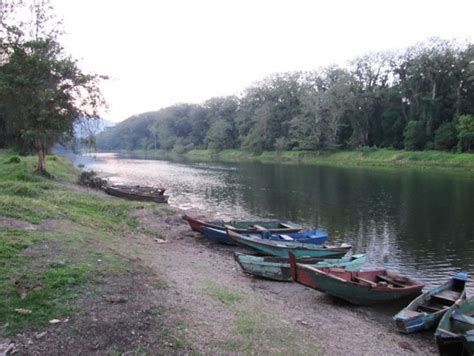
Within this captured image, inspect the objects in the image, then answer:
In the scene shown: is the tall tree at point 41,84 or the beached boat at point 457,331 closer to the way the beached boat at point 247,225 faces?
the tall tree

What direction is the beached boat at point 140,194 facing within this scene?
to the viewer's left

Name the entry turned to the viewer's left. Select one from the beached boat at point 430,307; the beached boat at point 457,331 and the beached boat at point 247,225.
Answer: the beached boat at point 247,225

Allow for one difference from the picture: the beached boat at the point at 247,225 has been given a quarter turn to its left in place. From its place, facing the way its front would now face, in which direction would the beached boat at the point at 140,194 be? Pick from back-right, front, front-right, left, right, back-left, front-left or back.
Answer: back-right

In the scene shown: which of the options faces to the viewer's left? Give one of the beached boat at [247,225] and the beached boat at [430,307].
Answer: the beached boat at [247,225]

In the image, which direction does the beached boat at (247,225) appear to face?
to the viewer's left

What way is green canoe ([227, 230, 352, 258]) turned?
to the viewer's left

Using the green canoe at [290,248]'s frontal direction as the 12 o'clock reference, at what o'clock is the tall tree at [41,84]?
The tall tree is roughly at 1 o'clock from the green canoe.

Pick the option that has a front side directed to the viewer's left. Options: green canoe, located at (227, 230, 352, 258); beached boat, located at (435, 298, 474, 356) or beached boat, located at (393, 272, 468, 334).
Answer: the green canoe
